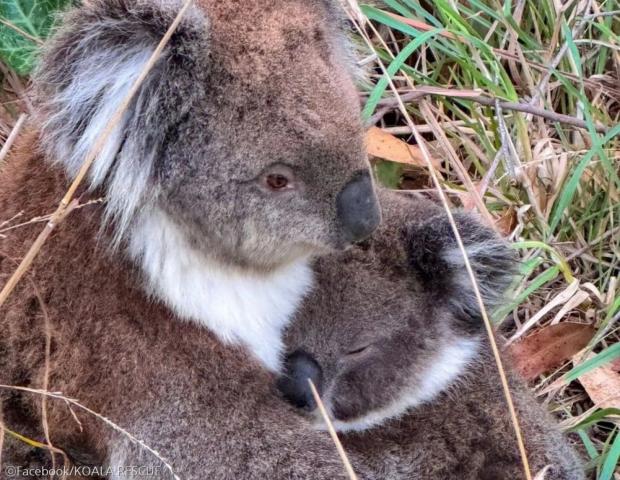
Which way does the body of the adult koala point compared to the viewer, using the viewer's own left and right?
facing to the right of the viewer

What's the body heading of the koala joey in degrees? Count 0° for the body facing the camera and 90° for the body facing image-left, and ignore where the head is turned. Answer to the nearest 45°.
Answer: approximately 90°

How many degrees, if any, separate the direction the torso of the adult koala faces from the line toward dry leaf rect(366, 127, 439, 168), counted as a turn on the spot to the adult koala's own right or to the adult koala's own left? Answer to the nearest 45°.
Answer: approximately 45° to the adult koala's own left

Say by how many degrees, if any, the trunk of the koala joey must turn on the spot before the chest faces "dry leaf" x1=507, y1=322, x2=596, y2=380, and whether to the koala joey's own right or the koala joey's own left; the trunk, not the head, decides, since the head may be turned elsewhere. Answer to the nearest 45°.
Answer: approximately 135° to the koala joey's own right

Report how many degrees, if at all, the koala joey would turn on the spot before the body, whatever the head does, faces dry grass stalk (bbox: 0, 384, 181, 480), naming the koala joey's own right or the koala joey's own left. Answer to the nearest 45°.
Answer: approximately 45° to the koala joey's own left
